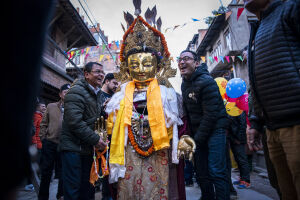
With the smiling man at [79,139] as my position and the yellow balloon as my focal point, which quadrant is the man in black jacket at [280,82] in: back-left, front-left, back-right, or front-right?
front-right

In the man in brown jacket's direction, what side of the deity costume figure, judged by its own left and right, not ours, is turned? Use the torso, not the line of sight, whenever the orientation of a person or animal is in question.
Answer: right

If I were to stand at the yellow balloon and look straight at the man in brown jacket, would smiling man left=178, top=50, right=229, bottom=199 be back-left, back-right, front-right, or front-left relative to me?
front-left

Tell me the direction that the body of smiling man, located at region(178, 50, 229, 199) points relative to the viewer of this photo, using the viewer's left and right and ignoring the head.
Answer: facing the viewer and to the left of the viewer

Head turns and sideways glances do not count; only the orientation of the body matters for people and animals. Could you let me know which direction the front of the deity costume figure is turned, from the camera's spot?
facing the viewer
